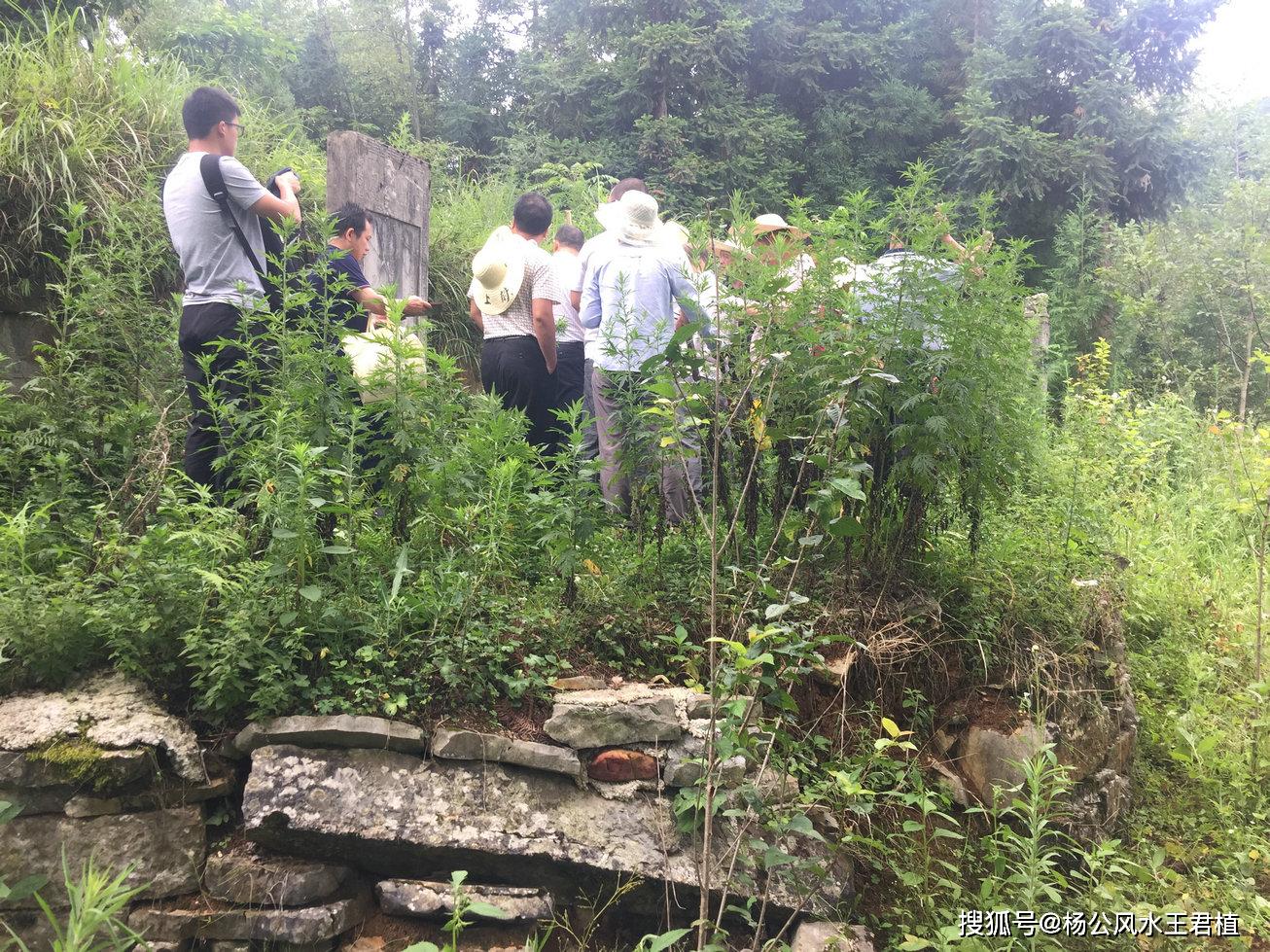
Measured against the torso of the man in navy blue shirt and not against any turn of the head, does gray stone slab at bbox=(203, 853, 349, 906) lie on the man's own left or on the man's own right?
on the man's own right

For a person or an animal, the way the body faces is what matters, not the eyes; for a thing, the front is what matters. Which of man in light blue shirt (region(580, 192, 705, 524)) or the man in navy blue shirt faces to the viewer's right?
the man in navy blue shirt

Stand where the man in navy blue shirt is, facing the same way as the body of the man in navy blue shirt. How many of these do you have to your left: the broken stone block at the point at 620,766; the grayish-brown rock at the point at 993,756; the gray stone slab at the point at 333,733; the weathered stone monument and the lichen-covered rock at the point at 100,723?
1

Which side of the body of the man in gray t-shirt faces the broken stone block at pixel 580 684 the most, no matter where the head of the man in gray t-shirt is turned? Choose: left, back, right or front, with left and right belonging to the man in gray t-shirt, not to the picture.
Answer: right

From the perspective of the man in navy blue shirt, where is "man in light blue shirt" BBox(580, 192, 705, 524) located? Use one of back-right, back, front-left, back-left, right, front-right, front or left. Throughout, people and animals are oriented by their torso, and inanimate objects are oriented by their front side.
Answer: front

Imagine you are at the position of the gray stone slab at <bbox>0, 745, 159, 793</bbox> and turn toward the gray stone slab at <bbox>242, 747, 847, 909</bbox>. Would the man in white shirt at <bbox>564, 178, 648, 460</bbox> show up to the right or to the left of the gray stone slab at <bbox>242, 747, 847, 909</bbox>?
left

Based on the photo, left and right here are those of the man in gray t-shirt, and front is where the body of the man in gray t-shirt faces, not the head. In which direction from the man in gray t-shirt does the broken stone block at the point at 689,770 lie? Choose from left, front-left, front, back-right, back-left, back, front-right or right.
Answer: right

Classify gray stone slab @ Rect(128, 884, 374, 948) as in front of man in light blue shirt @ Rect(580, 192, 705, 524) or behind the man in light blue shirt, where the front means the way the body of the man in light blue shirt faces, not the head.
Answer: behind

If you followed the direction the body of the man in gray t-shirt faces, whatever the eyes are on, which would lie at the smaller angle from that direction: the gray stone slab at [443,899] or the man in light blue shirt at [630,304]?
the man in light blue shirt

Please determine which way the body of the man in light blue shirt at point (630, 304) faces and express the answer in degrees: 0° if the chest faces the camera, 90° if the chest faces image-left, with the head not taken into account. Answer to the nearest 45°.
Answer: approximately 180°

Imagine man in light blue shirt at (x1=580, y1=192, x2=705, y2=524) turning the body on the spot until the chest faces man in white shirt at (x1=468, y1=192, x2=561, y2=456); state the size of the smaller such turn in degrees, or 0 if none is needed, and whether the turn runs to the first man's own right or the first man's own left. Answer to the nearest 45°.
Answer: approximately 45° to the first man's own left

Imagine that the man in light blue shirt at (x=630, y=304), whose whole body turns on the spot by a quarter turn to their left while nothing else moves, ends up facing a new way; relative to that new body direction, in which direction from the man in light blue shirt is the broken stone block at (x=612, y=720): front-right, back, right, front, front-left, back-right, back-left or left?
left

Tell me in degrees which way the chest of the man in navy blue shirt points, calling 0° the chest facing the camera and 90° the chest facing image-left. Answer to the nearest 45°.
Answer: approximately 270°

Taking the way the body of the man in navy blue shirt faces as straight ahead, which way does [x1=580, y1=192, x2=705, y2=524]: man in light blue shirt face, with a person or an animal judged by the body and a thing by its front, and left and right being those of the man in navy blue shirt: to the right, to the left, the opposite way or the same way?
to the left
